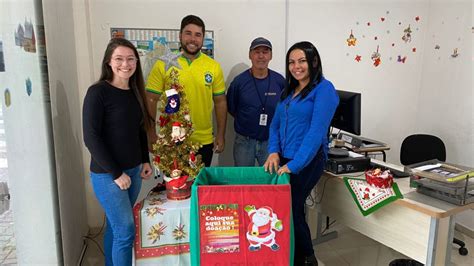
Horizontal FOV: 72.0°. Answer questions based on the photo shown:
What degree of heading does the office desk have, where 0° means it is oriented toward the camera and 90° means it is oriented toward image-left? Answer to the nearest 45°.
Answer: approximately 225°

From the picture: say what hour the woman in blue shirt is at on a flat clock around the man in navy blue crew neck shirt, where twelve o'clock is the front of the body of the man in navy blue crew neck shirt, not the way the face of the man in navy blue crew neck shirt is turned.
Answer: The woman in blue shirt is roughly at 11 o'clock from the man in navy blue crew neck shirt.

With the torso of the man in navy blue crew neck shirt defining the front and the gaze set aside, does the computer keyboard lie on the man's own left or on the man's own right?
on the man's own left

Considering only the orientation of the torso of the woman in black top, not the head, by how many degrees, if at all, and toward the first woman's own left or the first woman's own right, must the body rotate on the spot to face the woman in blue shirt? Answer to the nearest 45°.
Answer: approximately 45° to the first woman's own left

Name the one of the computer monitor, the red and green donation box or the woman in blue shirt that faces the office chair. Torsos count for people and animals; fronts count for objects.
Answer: the computer monitor

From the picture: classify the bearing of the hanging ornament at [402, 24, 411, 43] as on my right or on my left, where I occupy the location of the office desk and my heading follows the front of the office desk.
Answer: on my left

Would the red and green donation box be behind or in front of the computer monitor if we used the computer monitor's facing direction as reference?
behind

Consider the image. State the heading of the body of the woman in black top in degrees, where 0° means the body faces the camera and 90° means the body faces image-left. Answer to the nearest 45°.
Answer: approximately 315°

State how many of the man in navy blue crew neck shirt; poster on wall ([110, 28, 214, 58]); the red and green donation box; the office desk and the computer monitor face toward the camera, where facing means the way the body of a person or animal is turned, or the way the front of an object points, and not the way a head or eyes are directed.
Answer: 3

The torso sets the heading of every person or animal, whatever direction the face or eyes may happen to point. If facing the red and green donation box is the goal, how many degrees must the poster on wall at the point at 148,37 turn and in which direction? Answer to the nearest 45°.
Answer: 0° — it already faces it
